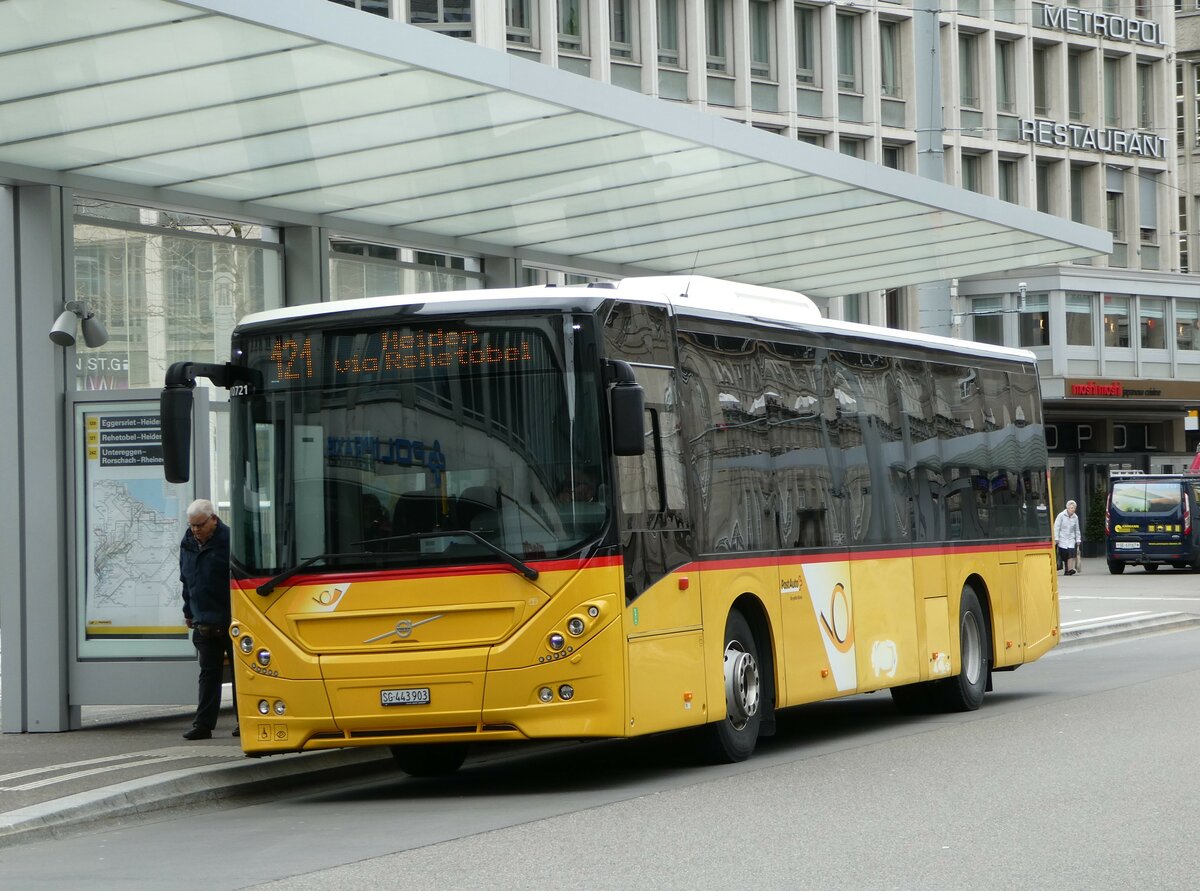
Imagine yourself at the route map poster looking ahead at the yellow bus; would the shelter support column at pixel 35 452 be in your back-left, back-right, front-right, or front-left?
back-right

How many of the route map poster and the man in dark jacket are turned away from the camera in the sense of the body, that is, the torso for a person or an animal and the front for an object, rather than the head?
0

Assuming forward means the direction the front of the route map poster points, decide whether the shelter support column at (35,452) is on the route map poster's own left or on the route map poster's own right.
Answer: on the route map poster's own right

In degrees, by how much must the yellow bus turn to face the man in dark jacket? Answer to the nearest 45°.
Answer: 0° — it already faces them

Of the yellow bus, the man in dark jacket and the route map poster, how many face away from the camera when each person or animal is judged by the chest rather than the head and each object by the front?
0

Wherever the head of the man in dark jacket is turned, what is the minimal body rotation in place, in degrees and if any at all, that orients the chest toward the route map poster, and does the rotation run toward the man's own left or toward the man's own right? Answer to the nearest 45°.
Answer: approximately 90° to the man's own right

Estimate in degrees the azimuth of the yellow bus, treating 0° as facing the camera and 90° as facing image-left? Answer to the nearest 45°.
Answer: approximately 45°

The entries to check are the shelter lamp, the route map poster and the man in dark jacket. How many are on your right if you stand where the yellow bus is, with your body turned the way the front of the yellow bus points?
3

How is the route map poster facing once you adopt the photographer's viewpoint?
facing the viewer

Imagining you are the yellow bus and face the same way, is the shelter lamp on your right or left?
on your right

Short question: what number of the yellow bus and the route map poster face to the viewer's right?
0
